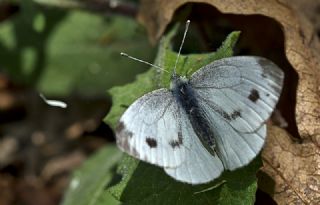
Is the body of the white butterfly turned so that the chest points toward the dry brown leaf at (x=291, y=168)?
no

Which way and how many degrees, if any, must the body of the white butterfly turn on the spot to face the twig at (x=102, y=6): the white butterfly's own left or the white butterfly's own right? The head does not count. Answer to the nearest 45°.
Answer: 0° — it already faces it

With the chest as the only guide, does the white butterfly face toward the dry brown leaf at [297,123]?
no

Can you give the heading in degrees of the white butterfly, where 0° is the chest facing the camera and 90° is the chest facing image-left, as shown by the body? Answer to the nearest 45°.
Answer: approximately 135°
